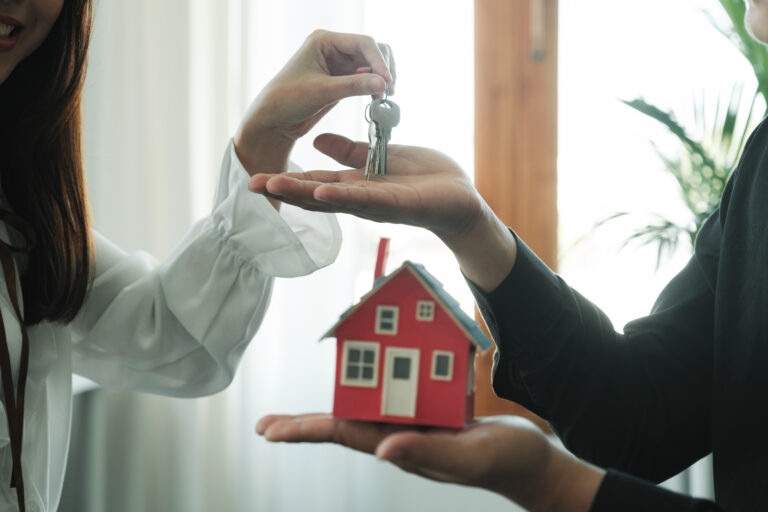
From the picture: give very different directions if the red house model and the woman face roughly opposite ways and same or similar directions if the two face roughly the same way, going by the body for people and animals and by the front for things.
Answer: same or similar directions

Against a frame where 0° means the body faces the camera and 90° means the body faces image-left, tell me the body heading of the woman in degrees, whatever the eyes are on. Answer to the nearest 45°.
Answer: approximately 0°

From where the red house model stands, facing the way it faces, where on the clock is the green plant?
The green plant is roughly at 7 o'clock from the red house model.

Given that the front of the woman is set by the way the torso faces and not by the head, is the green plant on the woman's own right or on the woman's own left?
on the woman's own left

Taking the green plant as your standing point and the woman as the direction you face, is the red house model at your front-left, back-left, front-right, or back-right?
front-left

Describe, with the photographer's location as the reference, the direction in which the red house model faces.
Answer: facing the viewer
